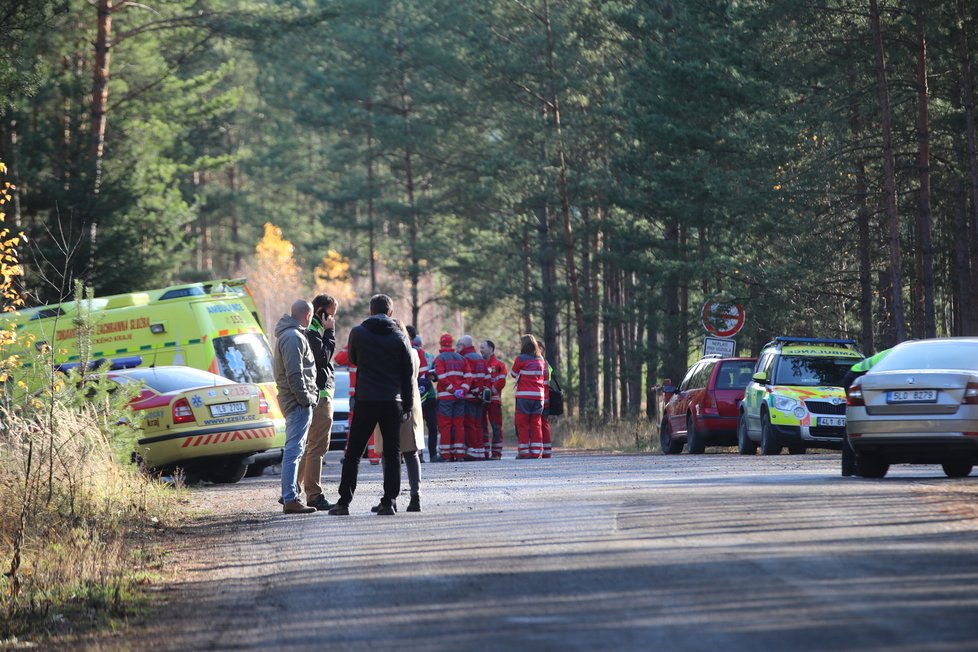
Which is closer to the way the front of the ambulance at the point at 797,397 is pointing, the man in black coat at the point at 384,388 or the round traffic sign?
the man in black coat

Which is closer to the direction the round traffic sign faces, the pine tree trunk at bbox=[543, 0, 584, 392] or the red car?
the red car

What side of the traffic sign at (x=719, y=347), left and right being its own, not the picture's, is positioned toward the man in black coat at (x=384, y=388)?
front

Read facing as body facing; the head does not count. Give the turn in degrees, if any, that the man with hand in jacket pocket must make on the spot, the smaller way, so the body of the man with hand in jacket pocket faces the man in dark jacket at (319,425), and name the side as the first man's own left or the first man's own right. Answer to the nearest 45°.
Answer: approximately 45° to the first man's own left

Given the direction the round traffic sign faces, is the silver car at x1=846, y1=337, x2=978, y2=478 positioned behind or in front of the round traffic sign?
in front
